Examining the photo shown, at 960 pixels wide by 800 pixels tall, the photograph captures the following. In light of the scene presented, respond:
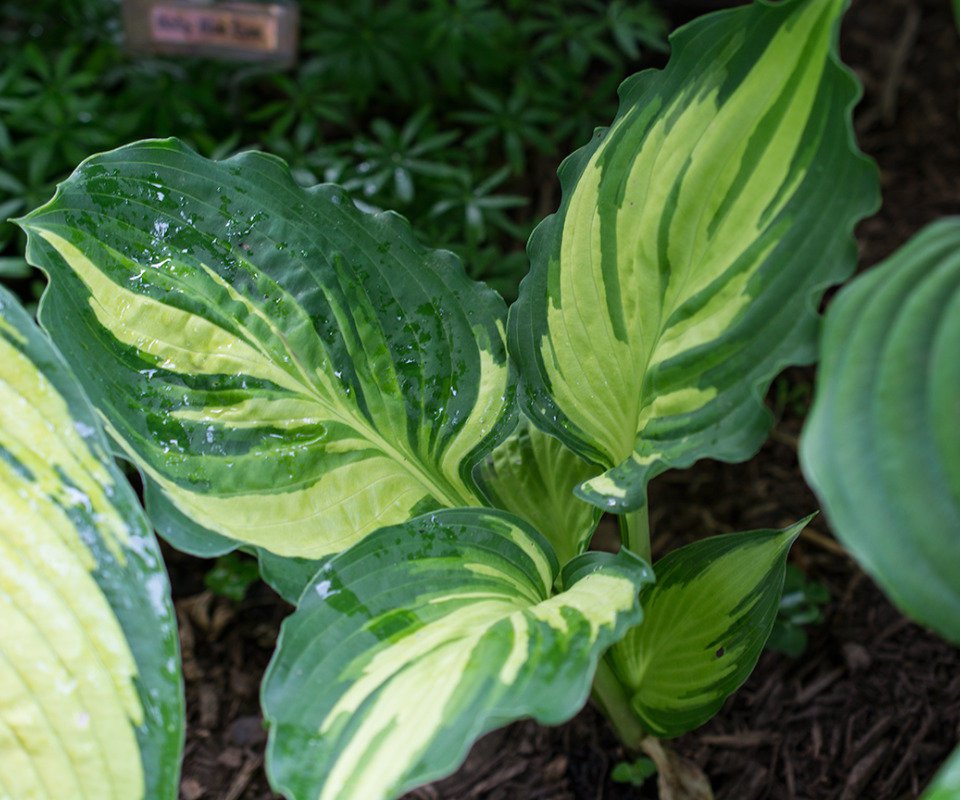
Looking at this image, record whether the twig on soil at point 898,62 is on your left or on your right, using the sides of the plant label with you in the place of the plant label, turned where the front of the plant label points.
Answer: on your left

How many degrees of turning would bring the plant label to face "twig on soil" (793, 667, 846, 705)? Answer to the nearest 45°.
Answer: approximately 45° to its left

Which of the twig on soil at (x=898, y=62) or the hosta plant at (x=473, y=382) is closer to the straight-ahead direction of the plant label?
the hosta plant

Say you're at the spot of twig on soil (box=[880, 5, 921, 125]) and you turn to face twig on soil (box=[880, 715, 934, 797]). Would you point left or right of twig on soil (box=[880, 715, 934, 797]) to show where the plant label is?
right

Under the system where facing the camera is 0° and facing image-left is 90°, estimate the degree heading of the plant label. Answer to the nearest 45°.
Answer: approximately 0°
